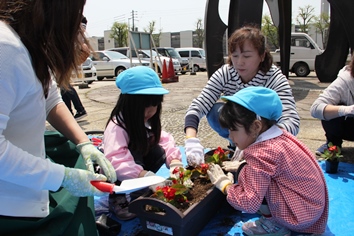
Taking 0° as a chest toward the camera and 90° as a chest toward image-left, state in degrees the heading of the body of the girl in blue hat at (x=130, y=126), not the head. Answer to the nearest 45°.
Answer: approximately 315°

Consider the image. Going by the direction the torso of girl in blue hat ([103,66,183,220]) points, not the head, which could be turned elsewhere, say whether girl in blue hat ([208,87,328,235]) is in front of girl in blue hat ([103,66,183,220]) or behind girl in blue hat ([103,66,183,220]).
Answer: in front

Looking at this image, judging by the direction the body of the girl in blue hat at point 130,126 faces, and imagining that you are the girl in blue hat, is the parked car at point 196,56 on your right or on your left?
on your left

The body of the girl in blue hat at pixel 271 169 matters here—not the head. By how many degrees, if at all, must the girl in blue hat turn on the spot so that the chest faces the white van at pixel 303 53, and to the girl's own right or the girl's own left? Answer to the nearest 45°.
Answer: approximately 90° to the girl's own right

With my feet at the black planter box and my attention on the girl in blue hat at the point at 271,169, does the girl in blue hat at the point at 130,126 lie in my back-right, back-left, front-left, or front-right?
back-left

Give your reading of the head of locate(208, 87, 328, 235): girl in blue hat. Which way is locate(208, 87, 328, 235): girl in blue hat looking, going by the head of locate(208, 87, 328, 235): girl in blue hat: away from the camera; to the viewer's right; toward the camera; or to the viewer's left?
to the viewer's left

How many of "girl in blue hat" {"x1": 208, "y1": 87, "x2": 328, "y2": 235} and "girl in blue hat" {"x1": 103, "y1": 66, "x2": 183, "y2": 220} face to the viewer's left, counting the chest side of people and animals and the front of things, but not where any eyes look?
1

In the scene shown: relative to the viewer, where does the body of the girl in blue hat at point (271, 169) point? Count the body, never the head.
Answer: to the viewer's left

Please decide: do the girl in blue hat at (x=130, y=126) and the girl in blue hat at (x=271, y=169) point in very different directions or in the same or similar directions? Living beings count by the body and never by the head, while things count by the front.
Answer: very different directions

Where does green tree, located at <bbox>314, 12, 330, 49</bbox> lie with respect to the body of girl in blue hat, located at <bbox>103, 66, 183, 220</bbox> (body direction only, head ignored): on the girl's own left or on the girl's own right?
on the girl's own left
